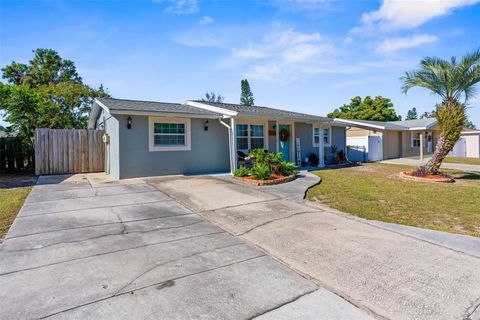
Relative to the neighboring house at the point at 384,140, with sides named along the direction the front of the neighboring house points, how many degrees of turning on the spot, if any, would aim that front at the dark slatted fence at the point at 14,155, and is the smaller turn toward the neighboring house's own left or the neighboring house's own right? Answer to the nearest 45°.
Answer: approximately 90° to the neighboring house's own right

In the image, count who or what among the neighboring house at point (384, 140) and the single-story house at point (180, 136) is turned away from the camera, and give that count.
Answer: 0

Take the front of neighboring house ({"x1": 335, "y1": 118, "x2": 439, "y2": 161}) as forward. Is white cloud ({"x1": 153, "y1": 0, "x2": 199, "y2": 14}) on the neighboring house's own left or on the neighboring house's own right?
on the neighboring house's own right

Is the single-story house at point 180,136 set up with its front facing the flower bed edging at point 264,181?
yes

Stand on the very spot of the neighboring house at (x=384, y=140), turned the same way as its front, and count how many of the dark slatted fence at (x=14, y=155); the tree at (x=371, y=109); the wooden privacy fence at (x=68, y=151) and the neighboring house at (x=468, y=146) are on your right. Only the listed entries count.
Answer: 2

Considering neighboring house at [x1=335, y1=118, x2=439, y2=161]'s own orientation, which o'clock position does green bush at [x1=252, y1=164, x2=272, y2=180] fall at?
The green bush is roughly at 2 o'clock from the neighboring house.

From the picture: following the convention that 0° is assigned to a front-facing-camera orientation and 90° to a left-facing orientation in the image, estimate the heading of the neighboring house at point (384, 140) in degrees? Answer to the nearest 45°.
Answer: approximately 315°

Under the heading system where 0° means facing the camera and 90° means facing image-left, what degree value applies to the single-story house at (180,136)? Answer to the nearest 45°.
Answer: approximately 315°

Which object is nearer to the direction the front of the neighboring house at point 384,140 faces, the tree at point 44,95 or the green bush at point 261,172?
the green bush
